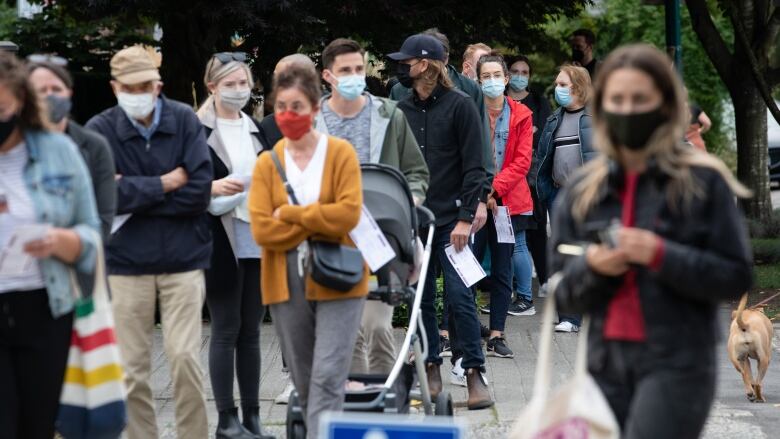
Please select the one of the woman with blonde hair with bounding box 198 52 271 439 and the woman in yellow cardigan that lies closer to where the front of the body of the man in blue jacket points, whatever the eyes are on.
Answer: the woman in yellow cardigan

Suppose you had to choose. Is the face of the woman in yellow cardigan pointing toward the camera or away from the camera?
toward the camera

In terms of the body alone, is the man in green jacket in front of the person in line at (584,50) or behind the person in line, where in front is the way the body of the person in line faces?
in front

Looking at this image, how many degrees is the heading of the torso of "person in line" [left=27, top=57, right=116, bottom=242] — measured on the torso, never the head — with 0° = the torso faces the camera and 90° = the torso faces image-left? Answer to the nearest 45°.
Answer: approximately 0°

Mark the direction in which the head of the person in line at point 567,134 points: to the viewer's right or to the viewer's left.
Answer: to the viewer's left

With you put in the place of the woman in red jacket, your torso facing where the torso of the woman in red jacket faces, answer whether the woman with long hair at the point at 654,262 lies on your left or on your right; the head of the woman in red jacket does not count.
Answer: on your left

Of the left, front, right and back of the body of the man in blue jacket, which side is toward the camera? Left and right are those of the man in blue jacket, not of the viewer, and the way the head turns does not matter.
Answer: front

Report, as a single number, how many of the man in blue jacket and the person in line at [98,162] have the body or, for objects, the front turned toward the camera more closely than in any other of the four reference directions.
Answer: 2

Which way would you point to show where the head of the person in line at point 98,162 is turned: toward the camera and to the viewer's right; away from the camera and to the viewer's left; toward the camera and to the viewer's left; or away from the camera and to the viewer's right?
toward the camera and to the viewer's right
